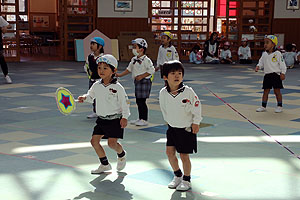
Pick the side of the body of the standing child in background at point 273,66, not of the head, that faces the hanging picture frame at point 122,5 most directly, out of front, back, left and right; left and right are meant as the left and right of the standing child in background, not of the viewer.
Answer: right

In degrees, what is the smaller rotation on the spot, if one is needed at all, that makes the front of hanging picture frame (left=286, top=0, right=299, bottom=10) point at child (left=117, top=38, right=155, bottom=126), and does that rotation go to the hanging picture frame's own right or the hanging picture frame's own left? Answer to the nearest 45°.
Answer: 0° — it already faces them

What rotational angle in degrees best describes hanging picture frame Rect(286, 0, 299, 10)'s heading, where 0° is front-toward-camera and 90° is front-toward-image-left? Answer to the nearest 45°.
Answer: approximately 0°

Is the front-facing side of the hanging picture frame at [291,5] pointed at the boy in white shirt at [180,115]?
yes
